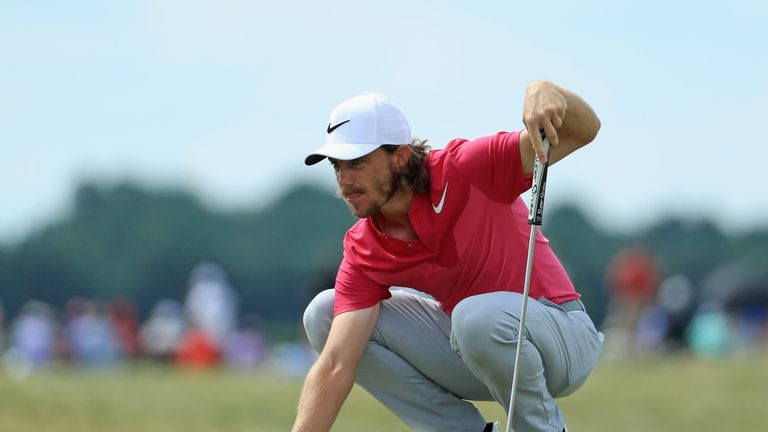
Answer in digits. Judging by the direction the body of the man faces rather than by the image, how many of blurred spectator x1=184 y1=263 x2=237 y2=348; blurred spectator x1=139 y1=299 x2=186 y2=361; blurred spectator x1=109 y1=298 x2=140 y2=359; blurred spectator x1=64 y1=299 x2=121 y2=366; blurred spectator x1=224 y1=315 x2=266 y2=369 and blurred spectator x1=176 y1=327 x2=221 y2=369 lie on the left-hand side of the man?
0

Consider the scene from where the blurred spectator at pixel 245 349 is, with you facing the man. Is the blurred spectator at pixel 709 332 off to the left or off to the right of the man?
left

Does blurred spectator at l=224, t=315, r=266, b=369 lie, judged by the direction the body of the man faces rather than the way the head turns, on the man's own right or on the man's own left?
on the man's own right

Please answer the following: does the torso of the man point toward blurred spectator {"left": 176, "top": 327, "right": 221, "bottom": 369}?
no

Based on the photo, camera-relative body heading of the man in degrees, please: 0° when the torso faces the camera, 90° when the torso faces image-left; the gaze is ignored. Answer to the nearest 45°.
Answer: approximately 45°

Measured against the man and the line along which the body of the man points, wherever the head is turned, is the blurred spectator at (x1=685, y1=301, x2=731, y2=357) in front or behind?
behind

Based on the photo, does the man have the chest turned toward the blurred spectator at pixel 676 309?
no

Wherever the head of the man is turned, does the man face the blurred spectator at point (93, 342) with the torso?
no

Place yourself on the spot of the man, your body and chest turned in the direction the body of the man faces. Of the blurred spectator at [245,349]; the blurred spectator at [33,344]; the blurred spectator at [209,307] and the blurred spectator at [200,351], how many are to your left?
0

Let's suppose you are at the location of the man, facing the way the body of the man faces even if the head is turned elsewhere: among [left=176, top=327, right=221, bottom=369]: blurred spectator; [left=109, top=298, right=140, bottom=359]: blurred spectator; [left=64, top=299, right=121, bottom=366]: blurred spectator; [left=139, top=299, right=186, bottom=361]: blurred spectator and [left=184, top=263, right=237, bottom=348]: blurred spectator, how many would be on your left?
0

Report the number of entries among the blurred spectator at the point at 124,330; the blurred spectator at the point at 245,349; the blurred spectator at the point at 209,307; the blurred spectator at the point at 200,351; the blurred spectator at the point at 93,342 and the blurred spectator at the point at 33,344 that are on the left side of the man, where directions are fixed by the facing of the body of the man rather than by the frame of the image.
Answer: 0

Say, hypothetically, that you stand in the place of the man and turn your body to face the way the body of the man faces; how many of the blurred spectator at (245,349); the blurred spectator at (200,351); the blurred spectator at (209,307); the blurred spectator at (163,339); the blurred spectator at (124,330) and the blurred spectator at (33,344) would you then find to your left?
0

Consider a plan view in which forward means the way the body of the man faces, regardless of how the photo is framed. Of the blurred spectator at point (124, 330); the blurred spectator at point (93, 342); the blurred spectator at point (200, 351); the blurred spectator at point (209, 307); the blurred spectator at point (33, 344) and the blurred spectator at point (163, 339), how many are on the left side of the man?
0

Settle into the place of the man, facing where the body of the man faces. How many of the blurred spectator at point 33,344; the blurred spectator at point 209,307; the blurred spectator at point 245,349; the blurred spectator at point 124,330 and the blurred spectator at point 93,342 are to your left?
0
